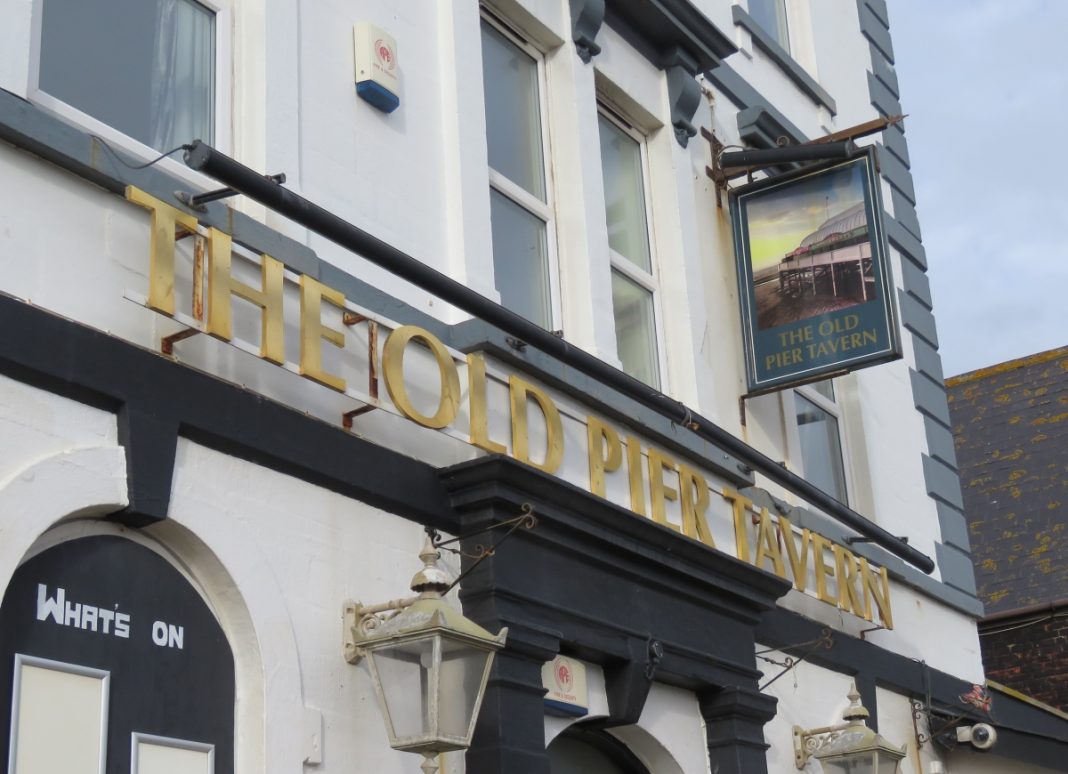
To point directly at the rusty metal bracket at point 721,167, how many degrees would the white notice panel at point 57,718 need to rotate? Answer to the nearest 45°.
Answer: approximately 90° to its left

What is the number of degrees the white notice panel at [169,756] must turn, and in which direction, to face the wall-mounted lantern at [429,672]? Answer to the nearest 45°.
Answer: approximately 45° to its left

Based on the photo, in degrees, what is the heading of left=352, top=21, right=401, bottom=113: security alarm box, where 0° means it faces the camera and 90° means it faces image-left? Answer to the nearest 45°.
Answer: approximately 315°

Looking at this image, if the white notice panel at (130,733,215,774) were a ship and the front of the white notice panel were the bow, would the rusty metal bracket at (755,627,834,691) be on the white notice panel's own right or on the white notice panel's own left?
on the white notice panel's own left

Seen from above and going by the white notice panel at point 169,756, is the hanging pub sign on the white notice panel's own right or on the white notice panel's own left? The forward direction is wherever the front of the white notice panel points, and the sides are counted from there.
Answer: on the white notice panel's own left

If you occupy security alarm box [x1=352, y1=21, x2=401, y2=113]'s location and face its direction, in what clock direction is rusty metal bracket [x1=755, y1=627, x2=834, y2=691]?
The rusty metal bracket is roughly at 9 o'clock from the security alarm box.

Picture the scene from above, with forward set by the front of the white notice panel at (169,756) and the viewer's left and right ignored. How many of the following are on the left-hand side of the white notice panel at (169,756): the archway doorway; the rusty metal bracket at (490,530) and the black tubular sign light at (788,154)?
3

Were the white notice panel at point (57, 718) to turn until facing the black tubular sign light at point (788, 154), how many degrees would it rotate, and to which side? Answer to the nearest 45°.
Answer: approximately 90° to its left
